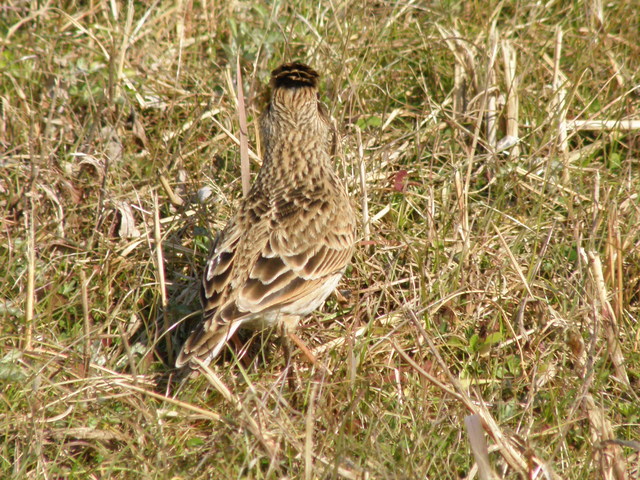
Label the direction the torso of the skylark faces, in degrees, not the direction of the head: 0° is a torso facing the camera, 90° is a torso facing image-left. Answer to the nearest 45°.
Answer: approximately 225°
